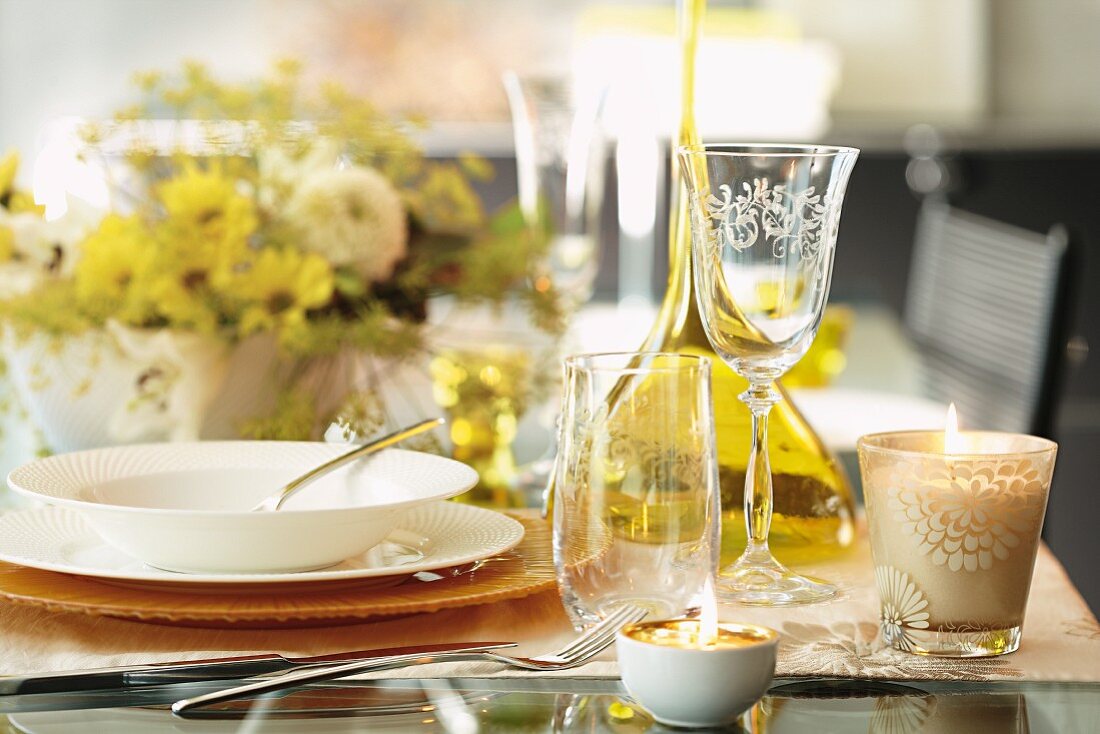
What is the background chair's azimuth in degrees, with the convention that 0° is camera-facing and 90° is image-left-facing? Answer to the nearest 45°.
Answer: approximately 45°

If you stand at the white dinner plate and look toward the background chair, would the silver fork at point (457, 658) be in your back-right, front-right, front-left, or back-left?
back-right
